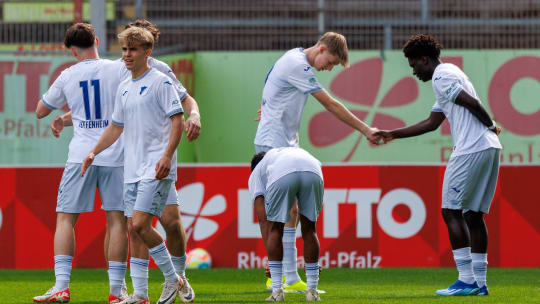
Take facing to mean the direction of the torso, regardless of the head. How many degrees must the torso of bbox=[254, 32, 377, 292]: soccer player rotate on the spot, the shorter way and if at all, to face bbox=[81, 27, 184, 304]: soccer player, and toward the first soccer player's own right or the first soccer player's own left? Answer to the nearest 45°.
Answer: approximately 135° to the first soccer player's own right

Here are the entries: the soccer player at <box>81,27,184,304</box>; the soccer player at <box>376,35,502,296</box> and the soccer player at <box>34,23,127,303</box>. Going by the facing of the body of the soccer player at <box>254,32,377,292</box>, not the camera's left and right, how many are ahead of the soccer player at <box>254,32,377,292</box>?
1

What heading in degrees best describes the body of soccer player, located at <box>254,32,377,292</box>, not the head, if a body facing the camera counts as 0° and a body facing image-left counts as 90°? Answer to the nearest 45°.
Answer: approximately 270°

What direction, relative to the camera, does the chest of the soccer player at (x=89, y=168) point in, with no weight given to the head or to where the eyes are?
away from the camera

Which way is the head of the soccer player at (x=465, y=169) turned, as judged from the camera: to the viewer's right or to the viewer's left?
to the viewer's left

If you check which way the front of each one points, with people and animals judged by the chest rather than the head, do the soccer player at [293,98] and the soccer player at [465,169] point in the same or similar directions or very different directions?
very different directions

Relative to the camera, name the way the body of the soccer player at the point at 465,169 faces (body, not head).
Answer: to the viewer's left

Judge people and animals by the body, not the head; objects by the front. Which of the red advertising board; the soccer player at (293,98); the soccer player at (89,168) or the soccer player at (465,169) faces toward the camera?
the red advertising board

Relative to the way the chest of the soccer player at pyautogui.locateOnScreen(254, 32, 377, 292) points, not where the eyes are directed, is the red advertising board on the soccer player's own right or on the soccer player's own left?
on the soccer player's own left
